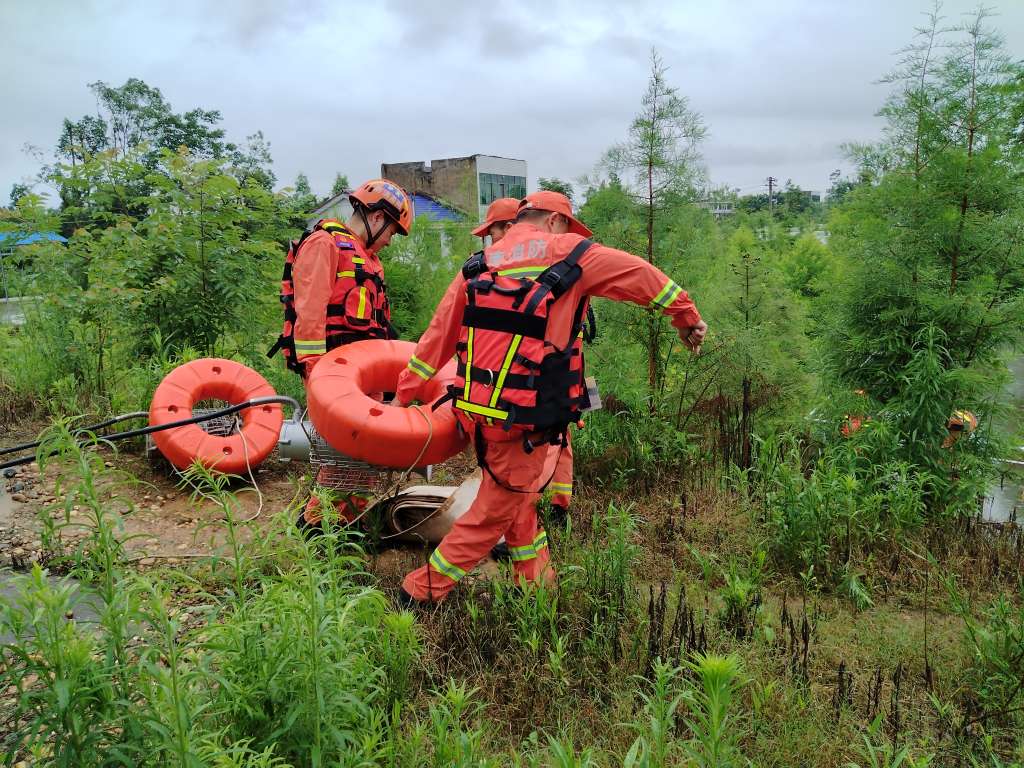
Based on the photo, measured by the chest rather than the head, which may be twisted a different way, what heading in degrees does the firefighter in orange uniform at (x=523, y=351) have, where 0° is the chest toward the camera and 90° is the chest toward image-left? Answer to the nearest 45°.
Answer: approximately 225°

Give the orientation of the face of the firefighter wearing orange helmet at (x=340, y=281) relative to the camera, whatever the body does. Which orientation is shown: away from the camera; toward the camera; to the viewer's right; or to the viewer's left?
to the viewer's right

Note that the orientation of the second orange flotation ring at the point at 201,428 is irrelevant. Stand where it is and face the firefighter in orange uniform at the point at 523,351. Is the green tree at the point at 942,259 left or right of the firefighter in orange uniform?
left

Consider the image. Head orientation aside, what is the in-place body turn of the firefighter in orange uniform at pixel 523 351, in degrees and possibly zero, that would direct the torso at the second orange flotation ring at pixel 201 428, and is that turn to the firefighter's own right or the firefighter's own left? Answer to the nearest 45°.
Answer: approximately 90° to the firefighter's own left

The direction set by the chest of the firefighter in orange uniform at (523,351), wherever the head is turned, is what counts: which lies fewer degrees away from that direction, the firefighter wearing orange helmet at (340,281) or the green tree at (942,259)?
the green tree

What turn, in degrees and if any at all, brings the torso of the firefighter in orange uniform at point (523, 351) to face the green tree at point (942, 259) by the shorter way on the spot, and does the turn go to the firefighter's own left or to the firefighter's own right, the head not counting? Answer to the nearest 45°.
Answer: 0° — they already face it

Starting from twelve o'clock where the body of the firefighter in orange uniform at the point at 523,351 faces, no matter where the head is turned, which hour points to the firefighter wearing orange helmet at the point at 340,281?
The firefighter wearing orange helmet is roughly at 9 o'clock from the firefighter in orange uniform.
